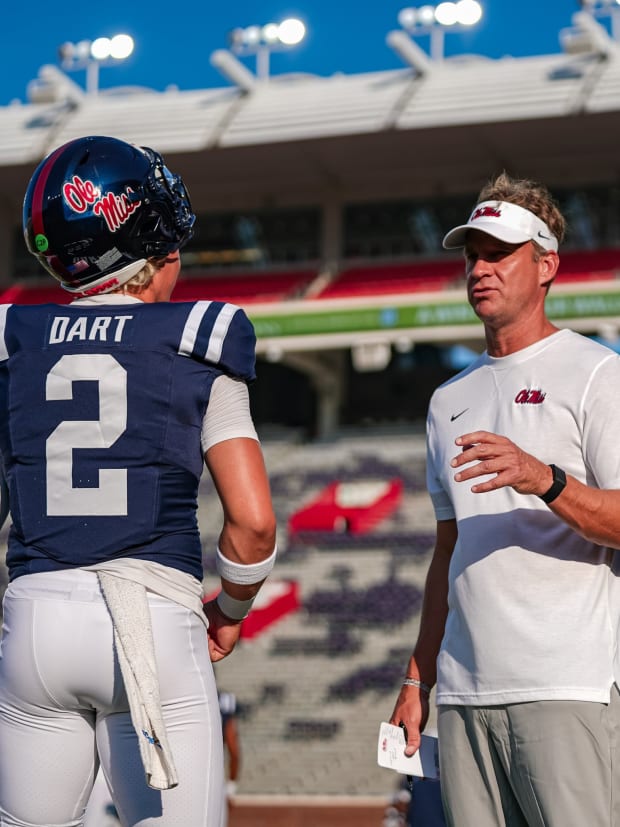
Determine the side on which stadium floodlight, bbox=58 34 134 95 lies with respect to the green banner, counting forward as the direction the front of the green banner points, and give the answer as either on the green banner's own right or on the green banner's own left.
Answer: on the green banner's own right

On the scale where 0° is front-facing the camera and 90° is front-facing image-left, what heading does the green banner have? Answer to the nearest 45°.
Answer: approximately 0°
